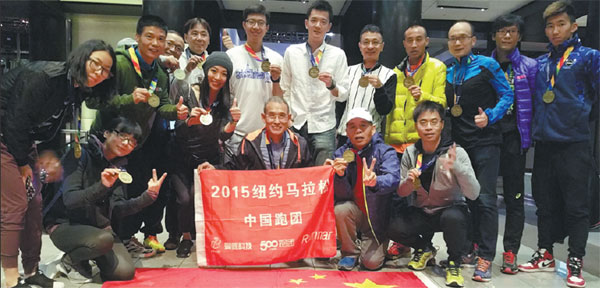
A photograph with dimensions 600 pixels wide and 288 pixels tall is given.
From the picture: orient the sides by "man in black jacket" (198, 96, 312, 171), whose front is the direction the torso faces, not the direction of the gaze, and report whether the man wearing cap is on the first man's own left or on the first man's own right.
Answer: on the first man's own left

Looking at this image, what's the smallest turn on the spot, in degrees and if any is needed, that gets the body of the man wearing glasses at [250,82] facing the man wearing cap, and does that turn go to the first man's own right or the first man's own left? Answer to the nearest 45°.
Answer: approximately 45° to the first man's own left

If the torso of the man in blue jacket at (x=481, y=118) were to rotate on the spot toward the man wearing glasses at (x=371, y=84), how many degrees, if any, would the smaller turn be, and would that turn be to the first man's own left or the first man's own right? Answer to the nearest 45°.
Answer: approximately 45° to the first man's own right

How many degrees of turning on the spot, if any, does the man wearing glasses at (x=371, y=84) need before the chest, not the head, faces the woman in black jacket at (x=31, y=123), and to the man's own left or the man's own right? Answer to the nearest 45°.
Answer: approximately 45° to the man's own right

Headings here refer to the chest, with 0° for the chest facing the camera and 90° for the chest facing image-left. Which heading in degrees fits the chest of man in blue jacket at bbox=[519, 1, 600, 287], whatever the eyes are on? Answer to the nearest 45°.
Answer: approximately 45°

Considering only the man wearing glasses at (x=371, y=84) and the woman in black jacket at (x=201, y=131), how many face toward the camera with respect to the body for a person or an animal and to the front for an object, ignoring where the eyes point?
2

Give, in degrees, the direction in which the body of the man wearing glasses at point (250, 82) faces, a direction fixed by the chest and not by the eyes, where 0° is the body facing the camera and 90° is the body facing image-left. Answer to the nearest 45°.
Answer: approximately 0°

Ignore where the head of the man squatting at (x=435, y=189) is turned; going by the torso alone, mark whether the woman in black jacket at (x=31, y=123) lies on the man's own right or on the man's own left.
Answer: on the man's own right

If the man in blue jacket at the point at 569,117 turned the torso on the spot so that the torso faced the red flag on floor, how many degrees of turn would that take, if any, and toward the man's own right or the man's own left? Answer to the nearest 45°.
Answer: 0° — they already face it
